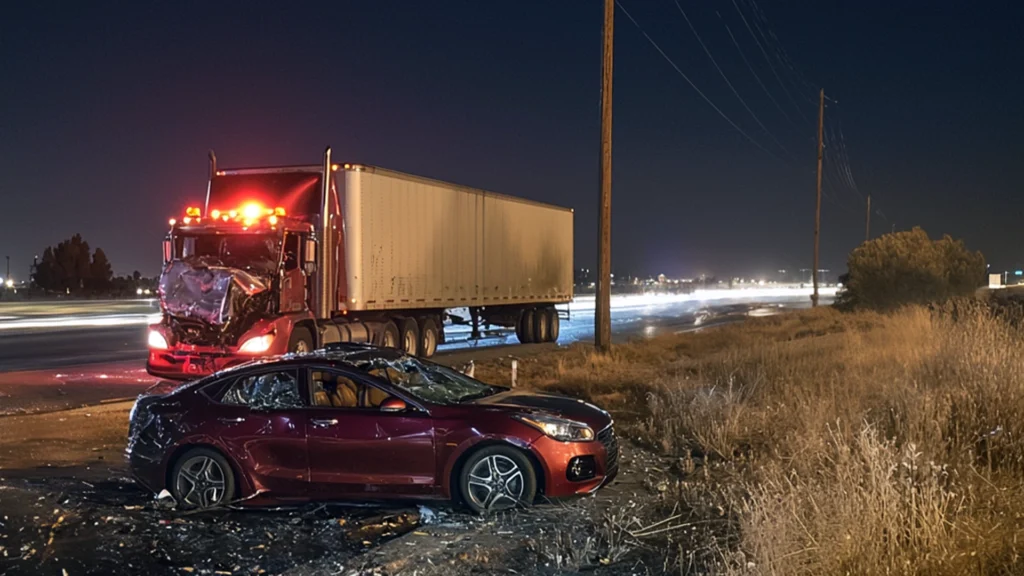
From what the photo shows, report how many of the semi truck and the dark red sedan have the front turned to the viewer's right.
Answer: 1

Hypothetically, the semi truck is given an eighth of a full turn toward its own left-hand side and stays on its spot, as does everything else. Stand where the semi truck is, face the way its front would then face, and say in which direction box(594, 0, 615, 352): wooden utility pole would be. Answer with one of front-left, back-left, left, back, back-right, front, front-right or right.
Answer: left

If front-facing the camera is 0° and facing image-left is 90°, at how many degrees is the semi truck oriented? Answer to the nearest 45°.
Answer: approximately 45°

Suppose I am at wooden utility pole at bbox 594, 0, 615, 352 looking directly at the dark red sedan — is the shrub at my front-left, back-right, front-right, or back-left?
back-left

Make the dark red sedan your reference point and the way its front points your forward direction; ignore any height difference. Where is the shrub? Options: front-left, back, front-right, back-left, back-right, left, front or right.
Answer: front-left

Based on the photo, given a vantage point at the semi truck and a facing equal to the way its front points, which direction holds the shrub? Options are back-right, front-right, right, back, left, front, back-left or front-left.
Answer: back

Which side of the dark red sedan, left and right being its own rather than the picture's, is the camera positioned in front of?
right

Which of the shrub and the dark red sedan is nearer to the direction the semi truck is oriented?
the dark red sedan

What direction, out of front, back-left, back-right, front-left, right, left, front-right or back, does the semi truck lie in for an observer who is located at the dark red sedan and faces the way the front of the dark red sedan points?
left

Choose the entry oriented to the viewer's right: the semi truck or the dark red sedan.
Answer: the dark red sedan

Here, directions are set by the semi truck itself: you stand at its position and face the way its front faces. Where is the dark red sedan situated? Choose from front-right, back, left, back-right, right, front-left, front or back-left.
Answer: front-left
